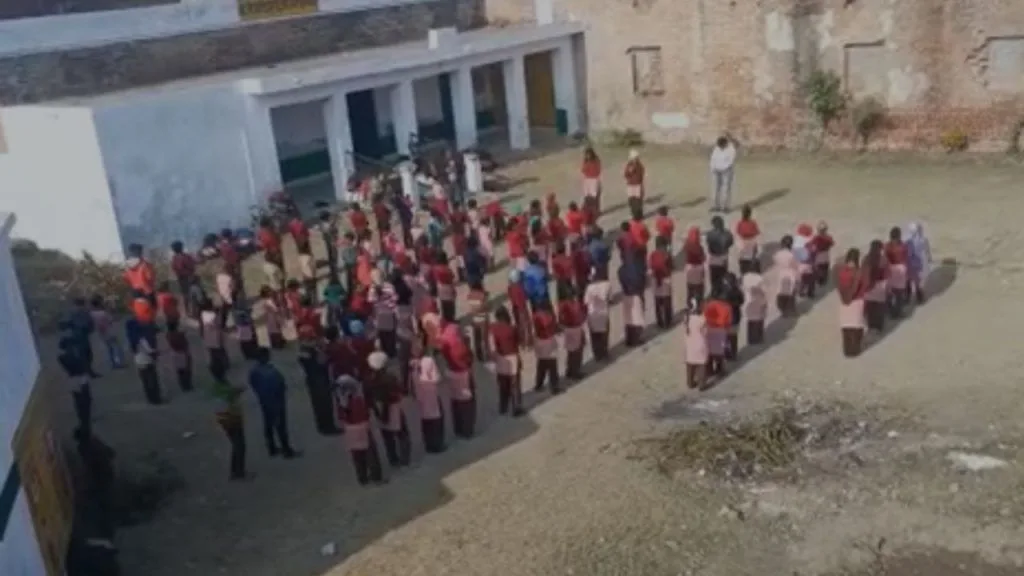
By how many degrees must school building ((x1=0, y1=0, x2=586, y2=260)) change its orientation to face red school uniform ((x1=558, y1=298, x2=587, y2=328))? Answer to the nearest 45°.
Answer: approximately 45° to its right

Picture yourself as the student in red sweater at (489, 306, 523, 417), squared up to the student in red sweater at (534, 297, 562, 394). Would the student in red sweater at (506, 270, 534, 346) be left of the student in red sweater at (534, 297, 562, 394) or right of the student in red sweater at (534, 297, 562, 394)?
left

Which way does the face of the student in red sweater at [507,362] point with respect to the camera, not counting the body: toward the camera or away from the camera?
away from the camera

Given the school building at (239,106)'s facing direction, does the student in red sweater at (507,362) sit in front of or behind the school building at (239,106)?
in front

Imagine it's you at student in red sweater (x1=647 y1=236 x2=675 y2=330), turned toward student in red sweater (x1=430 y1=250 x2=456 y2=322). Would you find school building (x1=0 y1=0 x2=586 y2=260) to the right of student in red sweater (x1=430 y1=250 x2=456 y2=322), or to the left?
right

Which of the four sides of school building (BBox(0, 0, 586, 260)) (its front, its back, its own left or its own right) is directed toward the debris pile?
front

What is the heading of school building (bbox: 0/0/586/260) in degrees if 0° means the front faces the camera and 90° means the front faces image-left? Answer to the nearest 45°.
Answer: approximately 315°

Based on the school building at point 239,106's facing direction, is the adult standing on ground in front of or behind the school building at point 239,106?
in front

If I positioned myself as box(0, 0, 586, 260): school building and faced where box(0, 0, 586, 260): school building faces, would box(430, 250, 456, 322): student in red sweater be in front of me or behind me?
in front

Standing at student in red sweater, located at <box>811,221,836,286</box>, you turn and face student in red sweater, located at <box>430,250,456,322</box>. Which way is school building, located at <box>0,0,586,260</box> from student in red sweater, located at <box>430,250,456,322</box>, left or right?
right

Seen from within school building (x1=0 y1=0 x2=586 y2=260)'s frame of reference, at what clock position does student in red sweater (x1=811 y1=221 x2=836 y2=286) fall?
The student in red sweater is roughly at 12 o'clock from the school building.

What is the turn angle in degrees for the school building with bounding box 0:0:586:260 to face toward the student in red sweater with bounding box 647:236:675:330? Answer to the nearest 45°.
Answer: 0° — it already faces them

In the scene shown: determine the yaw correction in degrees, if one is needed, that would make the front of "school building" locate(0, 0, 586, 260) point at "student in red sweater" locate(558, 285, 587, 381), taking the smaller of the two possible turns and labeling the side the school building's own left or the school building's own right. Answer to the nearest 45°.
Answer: approximately 45° to the school building's own right
